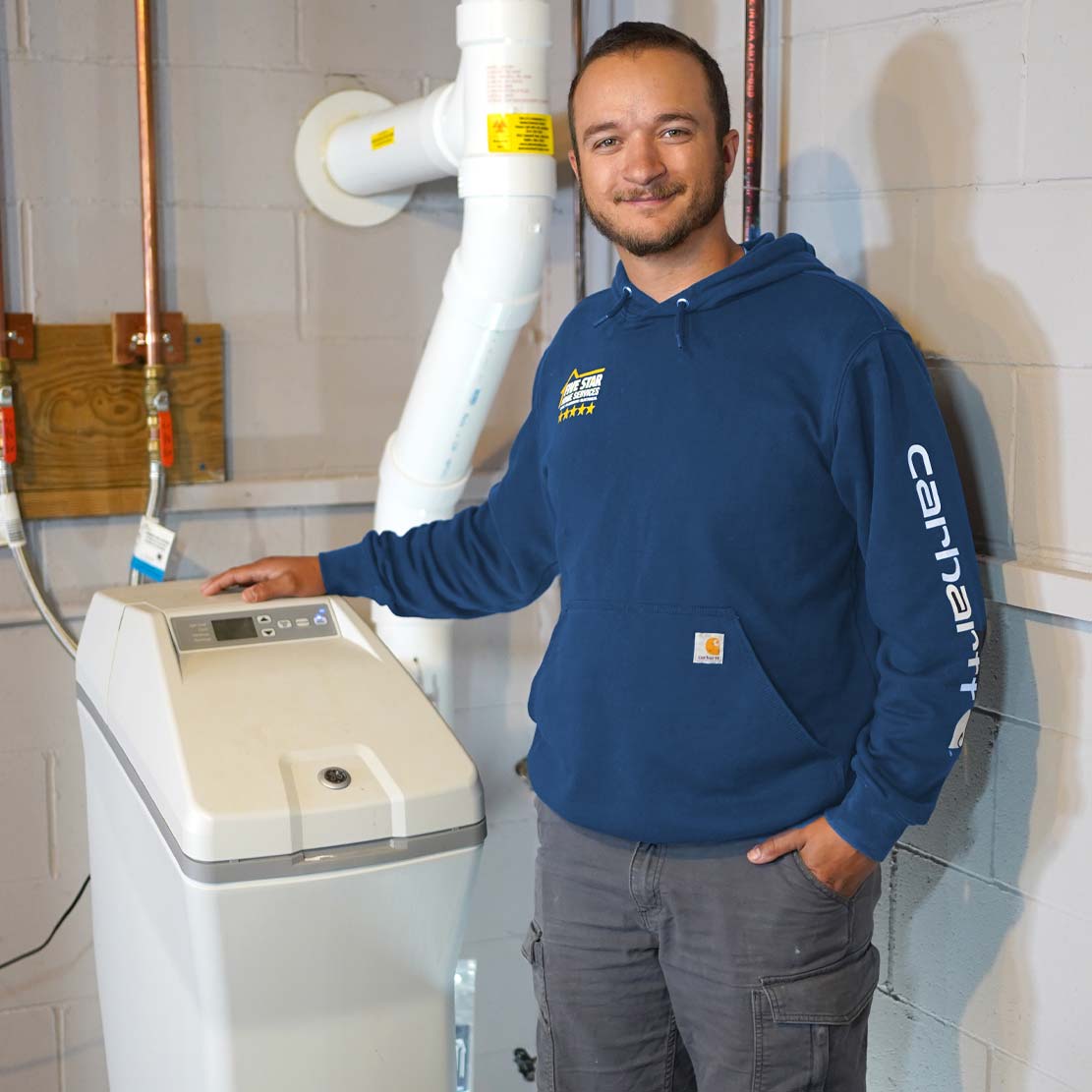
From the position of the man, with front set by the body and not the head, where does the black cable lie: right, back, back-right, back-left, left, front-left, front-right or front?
right

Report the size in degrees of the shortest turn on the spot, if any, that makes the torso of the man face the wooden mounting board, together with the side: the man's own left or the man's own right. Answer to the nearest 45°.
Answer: approximately 90° to the man's own right

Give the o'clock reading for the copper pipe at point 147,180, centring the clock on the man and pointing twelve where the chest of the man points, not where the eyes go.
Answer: The copper pipe is roughly at 3 o'clock from the man.

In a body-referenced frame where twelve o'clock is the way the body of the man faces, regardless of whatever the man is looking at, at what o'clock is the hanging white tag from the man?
The hanging white tag is roughly at 3 o'clock from the man.

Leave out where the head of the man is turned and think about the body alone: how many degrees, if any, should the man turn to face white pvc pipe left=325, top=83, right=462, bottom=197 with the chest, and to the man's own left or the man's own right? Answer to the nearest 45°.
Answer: approximately 90° to the man's own right

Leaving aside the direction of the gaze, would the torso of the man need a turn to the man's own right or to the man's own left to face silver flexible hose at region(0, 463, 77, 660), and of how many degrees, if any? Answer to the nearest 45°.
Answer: approximately 90° to the man's own right

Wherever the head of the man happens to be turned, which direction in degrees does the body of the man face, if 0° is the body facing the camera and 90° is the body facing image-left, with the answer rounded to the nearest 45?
approximately 45°

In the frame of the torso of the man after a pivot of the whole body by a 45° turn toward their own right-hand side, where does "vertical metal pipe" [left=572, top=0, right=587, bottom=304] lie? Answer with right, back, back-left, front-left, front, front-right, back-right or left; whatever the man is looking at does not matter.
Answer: right

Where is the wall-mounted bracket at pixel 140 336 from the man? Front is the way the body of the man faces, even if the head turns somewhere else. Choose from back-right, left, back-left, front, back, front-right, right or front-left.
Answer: right
